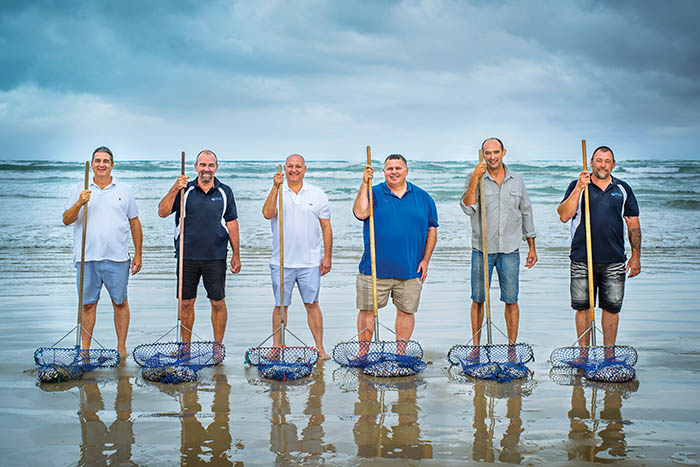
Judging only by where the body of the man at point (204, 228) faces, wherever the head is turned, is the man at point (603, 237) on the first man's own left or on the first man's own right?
on the first man's own left

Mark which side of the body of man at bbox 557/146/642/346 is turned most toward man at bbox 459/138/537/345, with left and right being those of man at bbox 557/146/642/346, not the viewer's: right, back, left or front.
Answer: right

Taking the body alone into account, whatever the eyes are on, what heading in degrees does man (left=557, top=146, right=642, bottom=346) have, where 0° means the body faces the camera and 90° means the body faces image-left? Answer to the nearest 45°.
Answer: approximately 0°

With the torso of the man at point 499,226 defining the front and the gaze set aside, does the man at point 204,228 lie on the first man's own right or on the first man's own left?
on the first man's own right

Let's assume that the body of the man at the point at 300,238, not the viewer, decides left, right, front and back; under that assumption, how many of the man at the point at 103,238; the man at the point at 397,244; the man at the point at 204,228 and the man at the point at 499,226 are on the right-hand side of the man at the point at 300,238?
2

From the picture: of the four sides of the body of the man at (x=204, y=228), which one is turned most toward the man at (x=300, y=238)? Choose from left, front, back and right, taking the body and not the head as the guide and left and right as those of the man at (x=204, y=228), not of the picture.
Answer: left

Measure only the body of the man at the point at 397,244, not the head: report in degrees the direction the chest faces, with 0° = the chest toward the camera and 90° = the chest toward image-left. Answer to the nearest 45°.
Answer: approximately 0°
